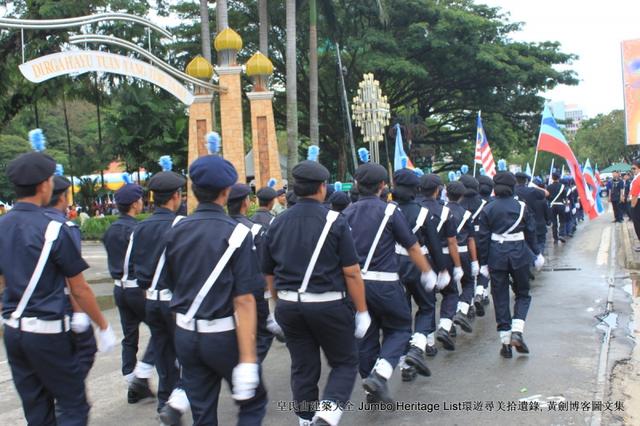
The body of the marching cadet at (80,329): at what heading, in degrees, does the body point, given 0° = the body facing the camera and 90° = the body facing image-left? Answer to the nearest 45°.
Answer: approximately 225°

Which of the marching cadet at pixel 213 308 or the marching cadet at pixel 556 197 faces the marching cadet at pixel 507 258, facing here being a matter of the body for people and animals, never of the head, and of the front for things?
the marching cadet at pixel 213 308

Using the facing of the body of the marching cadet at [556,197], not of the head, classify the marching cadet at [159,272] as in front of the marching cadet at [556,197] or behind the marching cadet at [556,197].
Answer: behind

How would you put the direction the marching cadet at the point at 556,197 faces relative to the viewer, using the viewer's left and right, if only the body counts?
facing away from the viewer

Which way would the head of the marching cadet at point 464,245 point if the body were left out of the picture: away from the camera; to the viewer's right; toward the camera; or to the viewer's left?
away from the camera

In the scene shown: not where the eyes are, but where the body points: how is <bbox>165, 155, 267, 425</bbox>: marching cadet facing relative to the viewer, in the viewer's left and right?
facing away from the viewer and to the right of the viewer

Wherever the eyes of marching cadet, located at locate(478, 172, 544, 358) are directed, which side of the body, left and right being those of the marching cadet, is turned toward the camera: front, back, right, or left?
back

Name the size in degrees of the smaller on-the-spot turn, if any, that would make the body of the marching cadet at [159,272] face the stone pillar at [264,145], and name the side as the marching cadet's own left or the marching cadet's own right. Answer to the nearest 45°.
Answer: approximately 45° to the marching cadet's own left

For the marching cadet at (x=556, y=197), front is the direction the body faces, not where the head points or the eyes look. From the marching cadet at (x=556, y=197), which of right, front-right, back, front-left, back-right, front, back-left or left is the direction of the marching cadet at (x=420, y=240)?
back

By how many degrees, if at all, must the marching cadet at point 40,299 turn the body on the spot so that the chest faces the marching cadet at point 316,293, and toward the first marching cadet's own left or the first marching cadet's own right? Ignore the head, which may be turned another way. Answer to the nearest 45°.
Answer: approximately 45° to the first marching cadet's own right

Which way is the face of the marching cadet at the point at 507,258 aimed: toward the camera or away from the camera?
away from the camera

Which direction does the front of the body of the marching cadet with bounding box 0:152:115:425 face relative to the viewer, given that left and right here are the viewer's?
facing away from the viewer and to the right of the viewer

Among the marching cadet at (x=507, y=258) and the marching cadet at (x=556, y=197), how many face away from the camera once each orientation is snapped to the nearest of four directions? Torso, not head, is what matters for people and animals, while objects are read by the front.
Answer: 2
